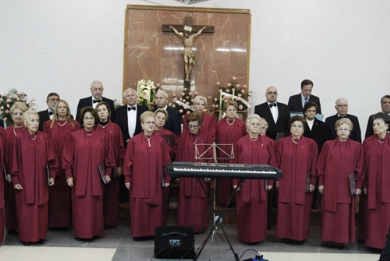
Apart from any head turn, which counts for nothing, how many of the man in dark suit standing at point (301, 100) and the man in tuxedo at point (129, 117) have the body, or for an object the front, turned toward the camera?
2

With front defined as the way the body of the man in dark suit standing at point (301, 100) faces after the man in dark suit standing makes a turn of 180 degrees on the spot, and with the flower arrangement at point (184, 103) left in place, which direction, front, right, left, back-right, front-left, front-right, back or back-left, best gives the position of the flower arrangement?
front-left

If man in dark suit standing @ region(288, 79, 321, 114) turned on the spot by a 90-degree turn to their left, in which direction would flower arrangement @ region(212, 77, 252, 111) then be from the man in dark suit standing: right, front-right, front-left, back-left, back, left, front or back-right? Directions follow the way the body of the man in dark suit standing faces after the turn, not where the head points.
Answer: back-left

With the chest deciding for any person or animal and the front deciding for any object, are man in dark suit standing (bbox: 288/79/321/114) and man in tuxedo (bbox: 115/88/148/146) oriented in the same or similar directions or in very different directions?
same or similar directions

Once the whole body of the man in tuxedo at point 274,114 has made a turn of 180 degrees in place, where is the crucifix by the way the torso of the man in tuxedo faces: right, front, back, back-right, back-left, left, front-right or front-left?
front-left

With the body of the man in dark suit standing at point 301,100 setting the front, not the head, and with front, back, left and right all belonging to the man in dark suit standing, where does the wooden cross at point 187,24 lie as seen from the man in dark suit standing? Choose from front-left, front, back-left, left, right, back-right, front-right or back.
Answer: back-right

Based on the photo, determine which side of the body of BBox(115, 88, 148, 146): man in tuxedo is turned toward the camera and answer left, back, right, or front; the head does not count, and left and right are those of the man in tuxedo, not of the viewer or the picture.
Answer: front

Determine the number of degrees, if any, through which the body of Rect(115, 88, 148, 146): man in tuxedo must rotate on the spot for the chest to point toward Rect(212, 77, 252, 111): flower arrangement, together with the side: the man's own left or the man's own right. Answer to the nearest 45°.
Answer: approximately 135° to the man's own left

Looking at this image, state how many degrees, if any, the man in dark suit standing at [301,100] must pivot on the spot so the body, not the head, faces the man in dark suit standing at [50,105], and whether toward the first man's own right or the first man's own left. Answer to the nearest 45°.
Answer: approximately 90° to the first man's own right

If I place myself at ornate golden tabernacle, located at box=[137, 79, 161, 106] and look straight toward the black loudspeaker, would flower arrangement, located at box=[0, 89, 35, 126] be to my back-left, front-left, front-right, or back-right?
front-right

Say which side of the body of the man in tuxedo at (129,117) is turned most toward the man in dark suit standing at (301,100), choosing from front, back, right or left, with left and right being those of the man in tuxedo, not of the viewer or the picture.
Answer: left

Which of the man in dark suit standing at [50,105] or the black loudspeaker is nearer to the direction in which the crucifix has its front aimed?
the black loudspeaker

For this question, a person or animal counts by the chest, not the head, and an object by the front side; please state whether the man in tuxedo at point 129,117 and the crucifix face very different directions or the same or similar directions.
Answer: same or similar directions

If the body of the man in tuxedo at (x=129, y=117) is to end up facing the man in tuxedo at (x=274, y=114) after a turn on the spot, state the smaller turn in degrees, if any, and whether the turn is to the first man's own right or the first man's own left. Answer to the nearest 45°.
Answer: approximately 90° to the first man's own left
